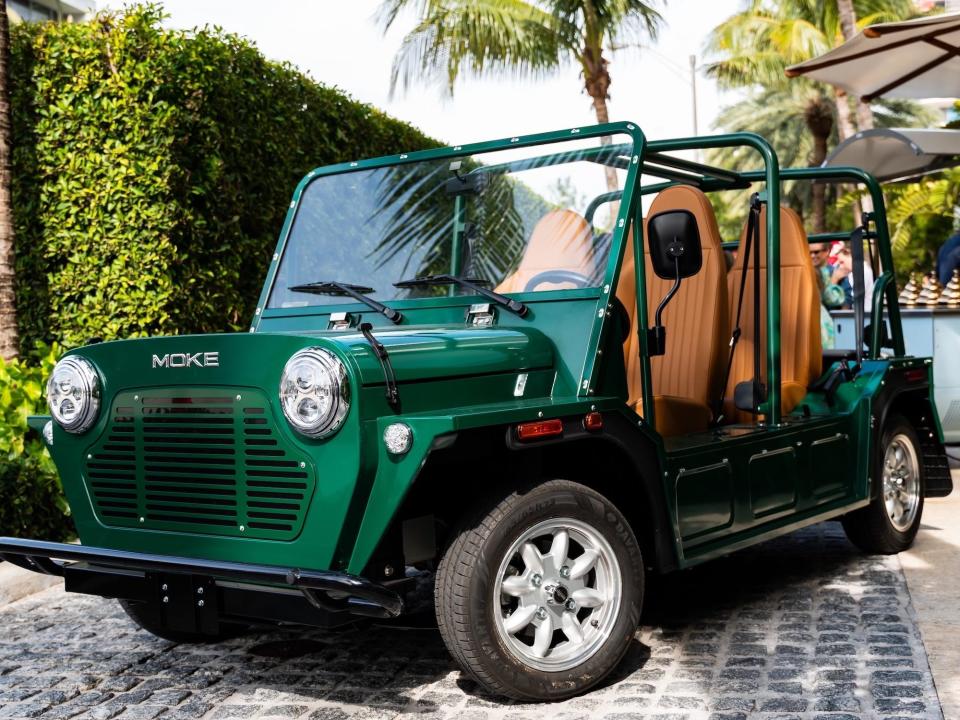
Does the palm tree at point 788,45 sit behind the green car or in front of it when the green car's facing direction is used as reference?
behind

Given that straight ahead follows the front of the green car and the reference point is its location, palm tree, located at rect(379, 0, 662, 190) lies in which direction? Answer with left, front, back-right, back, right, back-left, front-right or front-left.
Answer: back-right

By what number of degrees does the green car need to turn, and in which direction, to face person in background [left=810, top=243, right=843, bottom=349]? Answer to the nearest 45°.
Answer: approximately 180°

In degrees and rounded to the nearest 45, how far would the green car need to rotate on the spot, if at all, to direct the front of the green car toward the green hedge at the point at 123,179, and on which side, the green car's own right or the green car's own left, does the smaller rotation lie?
approximately 90° to the green car's own right

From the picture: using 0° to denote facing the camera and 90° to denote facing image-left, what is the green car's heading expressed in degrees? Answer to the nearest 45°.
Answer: approximately 45°

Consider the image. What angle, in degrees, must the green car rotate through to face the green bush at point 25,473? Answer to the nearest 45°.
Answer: approximately 90° to its right
